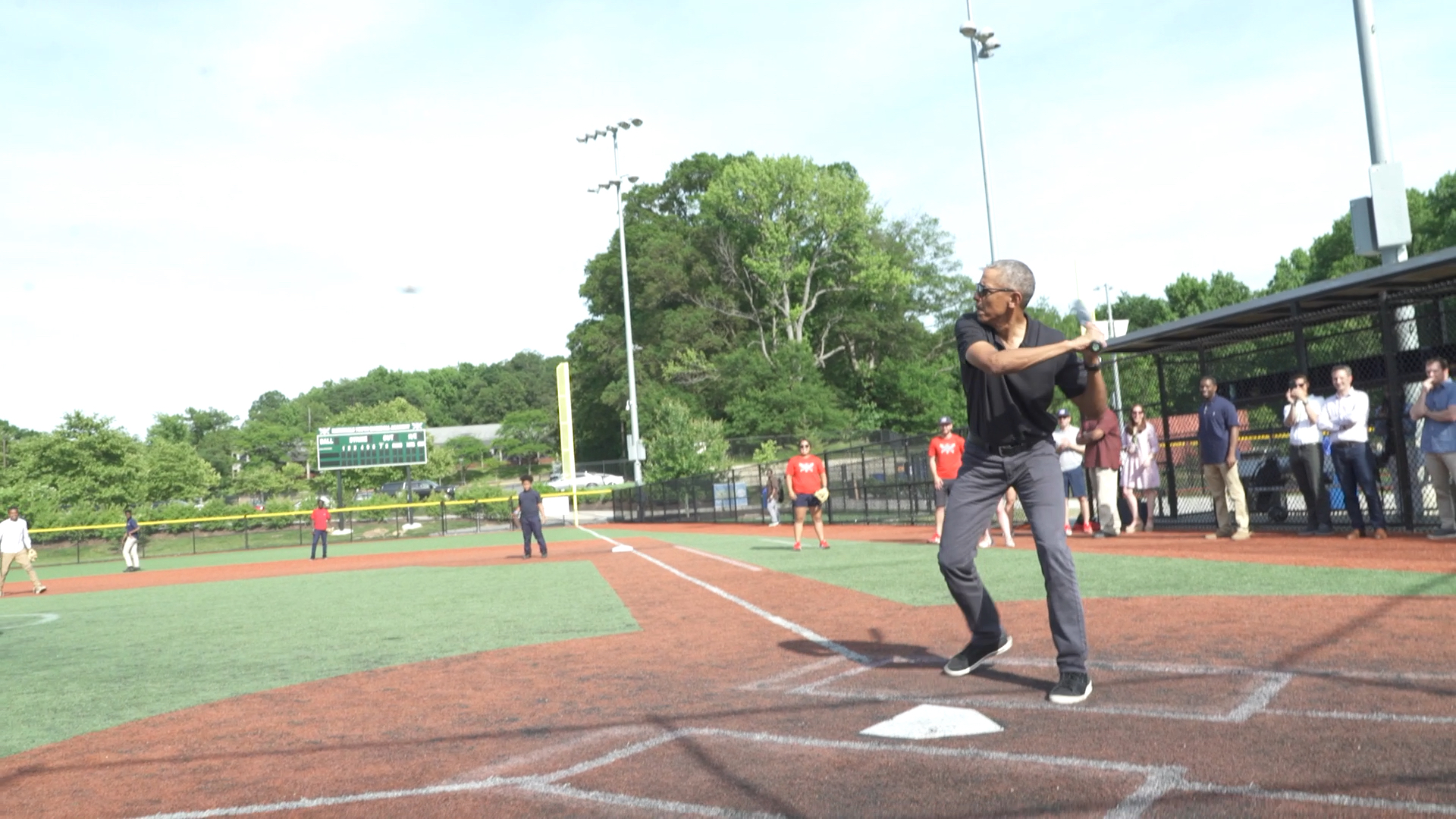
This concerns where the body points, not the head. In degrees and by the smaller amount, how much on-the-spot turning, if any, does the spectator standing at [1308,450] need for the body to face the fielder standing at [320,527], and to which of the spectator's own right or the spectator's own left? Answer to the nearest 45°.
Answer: approximately 45° to the spectator's own right

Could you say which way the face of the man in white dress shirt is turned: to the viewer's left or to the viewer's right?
to the viewer's left

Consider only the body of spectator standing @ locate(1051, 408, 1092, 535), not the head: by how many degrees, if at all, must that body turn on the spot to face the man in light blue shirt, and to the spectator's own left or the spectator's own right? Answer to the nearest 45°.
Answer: approximately 90° to the spectator's own left

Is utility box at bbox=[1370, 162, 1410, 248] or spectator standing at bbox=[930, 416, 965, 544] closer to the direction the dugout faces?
the spectator standing

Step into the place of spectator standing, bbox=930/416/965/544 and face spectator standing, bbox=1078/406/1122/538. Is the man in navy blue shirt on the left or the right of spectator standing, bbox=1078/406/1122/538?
right

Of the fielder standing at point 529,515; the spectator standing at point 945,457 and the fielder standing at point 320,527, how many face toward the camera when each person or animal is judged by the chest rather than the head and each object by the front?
3

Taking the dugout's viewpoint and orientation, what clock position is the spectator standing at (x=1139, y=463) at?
The spectator standing is roughly at 1 o'clock from the dugout.

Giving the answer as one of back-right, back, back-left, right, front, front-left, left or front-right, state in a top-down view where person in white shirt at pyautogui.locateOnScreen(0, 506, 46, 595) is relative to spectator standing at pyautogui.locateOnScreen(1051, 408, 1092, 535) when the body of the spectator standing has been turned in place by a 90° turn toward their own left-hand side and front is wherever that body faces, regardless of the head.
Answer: back-right

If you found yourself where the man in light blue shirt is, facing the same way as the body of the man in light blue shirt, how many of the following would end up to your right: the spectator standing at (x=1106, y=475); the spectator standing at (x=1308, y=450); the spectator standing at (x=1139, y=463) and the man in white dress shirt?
4

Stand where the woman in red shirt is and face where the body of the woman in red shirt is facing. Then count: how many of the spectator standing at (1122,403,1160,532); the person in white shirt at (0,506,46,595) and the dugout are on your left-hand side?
2
